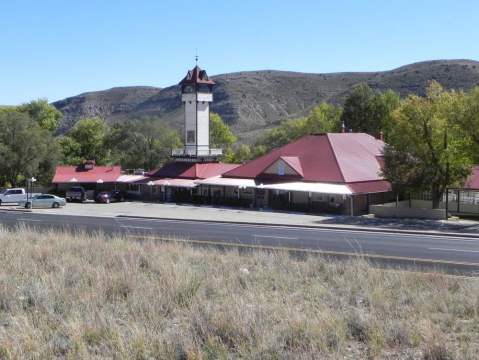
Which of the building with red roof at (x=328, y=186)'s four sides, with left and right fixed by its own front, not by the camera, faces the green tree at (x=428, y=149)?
left

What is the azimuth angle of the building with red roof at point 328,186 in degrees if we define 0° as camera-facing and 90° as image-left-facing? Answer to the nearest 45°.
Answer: approximately 45°
